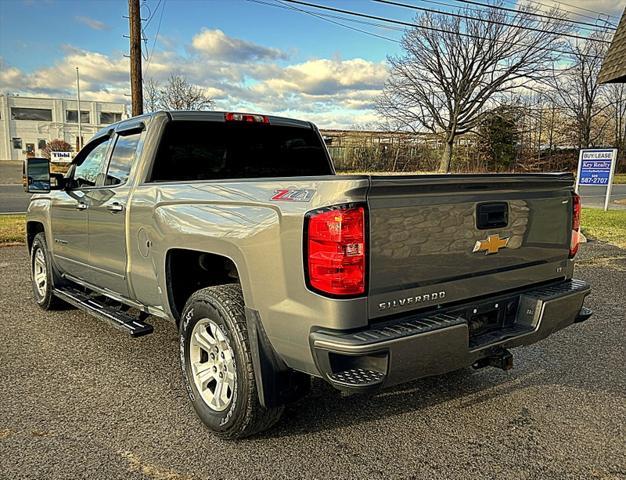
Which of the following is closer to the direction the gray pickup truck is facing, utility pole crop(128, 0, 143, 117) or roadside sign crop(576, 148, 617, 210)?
the utility pole

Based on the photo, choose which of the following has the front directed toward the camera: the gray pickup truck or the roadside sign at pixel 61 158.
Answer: the roadside sign

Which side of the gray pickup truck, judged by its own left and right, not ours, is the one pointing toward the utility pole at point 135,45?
front

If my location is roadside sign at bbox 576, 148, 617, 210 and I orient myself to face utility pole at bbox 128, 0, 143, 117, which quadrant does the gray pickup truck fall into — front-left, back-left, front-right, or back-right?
front-left

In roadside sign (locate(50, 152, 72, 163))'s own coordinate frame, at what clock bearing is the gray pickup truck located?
The gray pickup truck is roughly at 12 o'clock from the roadside sign.

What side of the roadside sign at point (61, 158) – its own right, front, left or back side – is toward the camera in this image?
front

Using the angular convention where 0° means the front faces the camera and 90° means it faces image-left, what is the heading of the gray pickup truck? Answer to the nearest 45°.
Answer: approximately 135°

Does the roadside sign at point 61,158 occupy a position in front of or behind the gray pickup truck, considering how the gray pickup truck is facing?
in front

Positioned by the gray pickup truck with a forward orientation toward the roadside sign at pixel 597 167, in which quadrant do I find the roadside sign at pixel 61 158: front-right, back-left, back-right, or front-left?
front-left

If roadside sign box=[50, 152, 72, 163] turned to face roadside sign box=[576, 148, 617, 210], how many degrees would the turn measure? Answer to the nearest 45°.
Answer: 0° — it already faces it

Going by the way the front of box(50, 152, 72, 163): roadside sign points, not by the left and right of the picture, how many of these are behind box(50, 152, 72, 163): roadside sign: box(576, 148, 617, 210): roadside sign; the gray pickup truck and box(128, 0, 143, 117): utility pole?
0

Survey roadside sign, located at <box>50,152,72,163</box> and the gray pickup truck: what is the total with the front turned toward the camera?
1

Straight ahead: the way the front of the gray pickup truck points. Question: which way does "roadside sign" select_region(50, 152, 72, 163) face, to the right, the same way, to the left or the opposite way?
the opposite way

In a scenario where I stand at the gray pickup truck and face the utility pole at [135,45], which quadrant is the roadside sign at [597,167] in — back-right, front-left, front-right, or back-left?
front-right
